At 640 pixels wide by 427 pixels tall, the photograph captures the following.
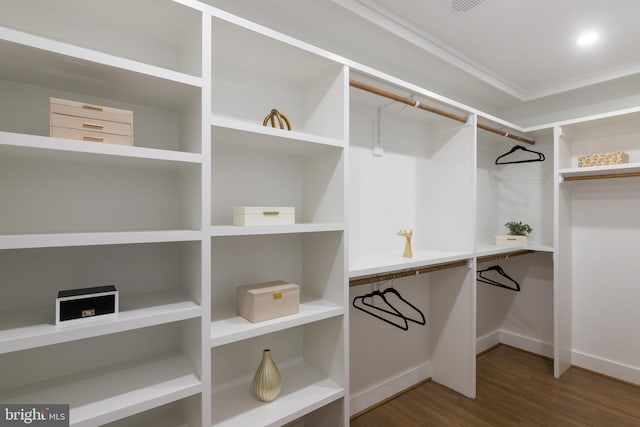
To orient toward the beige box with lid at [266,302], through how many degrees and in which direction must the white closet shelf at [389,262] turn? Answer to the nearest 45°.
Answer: approximately 90° to its right

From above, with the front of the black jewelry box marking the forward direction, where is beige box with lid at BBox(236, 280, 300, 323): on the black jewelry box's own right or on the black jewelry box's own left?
on the black jewelry box's own left

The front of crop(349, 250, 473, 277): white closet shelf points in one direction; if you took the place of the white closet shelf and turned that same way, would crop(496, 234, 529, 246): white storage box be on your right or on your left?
on your left

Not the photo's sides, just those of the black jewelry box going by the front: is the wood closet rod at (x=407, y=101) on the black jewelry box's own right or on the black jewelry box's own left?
on the black jewelry box's own left

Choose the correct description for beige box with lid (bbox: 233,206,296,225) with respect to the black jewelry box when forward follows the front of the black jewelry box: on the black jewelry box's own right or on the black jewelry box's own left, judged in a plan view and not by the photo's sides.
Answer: on the black jewelry box's own left

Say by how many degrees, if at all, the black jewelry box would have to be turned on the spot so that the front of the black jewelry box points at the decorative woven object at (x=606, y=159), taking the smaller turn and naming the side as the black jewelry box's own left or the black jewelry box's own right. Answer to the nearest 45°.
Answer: approximately 90° to the black jewelry box's own left

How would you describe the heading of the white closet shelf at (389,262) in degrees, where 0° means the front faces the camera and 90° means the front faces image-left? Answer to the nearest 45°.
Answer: approximately 315°

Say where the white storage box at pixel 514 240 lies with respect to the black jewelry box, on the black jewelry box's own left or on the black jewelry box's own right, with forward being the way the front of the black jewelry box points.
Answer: on the black jewelry box's own left

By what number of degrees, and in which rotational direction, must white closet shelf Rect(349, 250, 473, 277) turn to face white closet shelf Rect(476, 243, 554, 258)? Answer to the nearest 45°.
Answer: approximately 90° to its left
